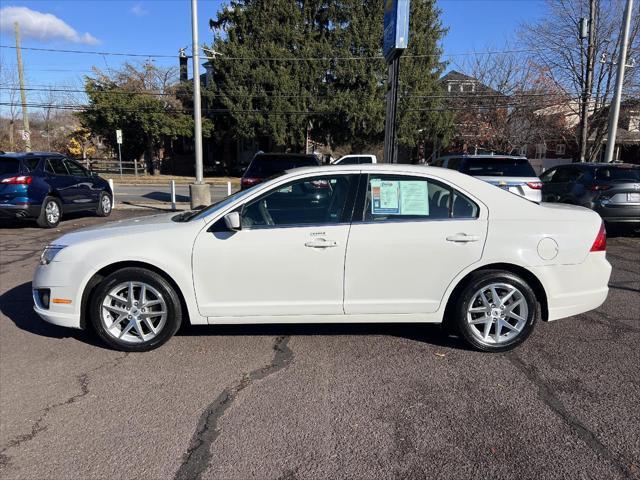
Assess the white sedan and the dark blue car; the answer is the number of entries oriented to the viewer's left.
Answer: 1

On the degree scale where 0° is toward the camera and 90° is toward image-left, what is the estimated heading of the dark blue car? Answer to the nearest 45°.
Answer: approximately 225°

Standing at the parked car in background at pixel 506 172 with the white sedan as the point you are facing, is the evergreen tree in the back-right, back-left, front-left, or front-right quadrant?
back-right

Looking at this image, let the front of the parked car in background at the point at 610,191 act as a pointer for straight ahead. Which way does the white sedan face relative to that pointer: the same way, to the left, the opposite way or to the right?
to the left

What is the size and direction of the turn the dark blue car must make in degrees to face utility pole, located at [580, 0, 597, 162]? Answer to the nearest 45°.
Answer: approximately 45° to its right

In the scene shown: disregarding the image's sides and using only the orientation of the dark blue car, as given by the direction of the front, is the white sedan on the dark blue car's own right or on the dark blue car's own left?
on the dark blue car's own right

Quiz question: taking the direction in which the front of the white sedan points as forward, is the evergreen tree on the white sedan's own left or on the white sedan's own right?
on the white sedan's own right

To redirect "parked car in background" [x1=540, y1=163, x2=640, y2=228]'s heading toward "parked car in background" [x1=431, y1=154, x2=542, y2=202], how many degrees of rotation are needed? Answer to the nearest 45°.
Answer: approximately 45° to its left

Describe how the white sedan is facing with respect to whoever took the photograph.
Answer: facing to the left of the viewer

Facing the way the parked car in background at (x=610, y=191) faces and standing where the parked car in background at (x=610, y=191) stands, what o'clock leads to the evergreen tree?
The evergreen tree is roughly at 12 o'clock from the parked car in background.
